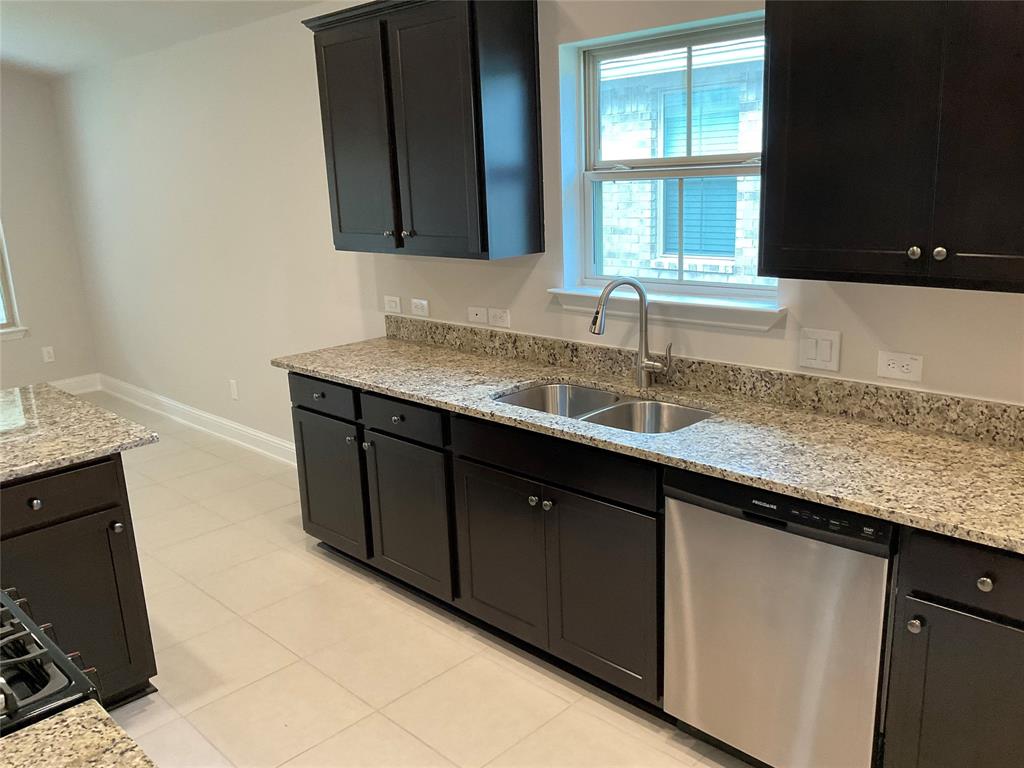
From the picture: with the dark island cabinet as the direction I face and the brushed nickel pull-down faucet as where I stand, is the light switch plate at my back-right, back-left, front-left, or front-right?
back-left

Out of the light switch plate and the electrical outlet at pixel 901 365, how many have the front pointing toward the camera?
2

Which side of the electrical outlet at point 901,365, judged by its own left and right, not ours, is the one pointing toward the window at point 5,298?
right

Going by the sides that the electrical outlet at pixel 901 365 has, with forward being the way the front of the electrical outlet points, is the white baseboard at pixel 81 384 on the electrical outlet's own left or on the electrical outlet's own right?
on the electrical outlet's own right

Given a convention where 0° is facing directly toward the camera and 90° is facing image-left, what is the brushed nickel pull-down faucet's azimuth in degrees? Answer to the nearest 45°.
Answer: approximately 45°
